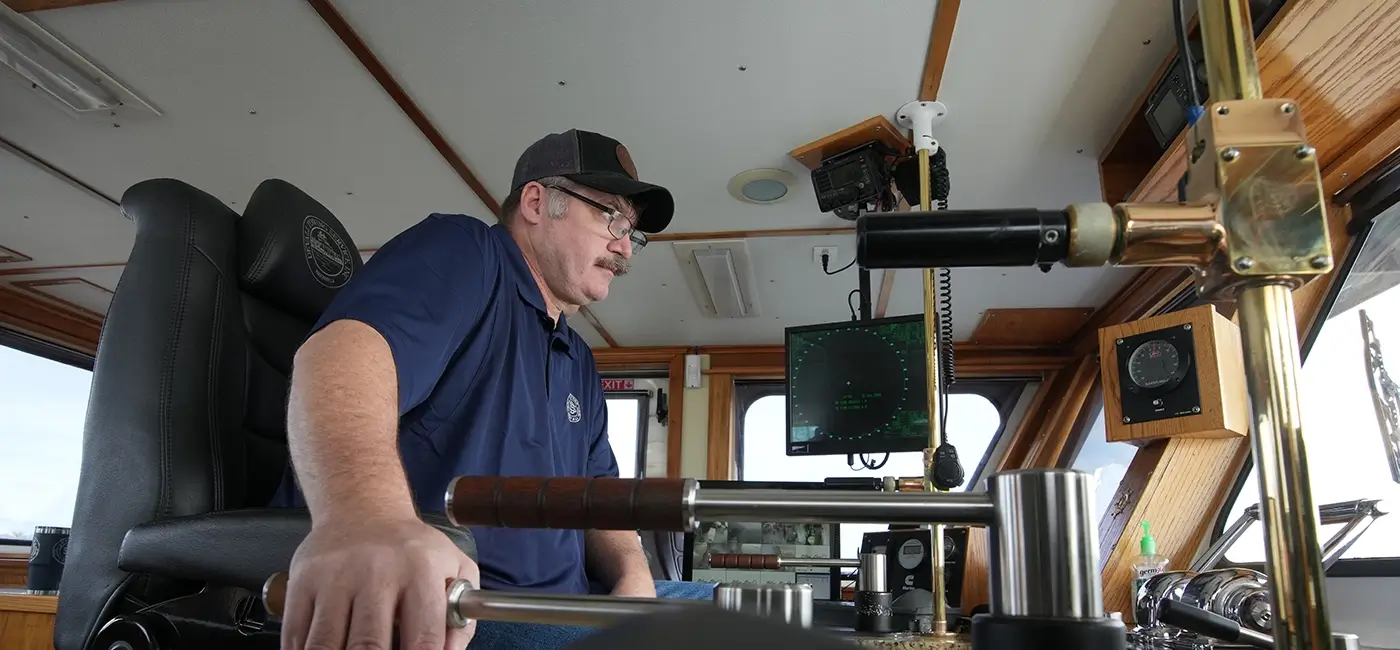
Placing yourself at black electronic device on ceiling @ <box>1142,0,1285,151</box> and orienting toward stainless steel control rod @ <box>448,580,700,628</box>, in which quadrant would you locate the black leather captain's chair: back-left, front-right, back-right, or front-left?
front-right

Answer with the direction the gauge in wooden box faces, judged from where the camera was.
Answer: facing the viewer and to the left of the viewer

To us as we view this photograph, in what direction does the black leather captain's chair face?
facing the viewer and to the right of the viewer

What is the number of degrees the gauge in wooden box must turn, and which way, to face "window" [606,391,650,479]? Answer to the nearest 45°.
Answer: approximately 90° to its right

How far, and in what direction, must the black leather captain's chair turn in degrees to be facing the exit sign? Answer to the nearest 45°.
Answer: approximately 90° to its left

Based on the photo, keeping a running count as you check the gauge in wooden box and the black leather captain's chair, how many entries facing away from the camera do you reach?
0

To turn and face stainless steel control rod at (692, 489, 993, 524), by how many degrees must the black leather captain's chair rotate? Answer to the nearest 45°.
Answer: approximately 45° to its right

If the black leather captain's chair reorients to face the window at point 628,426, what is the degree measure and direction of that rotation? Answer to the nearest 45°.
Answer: approximately 90° to its left

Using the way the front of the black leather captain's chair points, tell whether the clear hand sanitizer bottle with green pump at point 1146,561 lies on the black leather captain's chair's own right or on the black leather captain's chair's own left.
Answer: on the black leather captain's chair's own left

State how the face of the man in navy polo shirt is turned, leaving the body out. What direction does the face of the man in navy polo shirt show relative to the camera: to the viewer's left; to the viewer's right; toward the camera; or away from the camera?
to the viewer's right

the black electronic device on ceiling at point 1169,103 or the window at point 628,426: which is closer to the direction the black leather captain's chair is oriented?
the black electronic device on ceiling

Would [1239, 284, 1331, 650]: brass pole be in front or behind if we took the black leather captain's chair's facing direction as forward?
in front

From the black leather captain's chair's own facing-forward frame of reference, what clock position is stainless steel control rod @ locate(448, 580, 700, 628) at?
The stainless steel control rod is roughly at 1 o'clock from the black leather captain's chair.

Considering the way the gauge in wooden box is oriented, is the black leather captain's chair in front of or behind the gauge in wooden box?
in front

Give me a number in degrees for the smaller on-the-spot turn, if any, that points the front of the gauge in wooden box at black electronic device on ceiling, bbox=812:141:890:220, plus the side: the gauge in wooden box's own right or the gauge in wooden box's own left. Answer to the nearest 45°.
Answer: approximately 45° to the gauge in wooden box's own right
